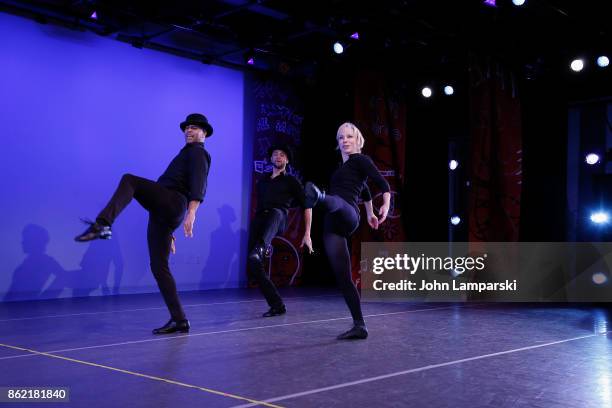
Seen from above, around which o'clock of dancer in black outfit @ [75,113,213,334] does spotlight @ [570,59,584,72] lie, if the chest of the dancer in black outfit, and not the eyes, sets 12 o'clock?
The spotlight is roughly at 5 o'clock from the dancer in black outfit.

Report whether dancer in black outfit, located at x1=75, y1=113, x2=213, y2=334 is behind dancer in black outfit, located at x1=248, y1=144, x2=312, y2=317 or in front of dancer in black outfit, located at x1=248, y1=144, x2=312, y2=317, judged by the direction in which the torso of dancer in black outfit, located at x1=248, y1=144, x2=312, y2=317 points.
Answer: in front

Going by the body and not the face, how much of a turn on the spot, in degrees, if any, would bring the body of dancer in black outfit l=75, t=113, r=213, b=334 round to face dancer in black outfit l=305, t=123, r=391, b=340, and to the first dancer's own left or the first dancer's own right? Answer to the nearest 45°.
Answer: approximately 180°

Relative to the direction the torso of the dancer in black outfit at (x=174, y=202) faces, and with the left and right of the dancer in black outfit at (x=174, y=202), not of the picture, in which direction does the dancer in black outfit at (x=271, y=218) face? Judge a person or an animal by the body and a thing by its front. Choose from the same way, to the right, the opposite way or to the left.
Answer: to the left

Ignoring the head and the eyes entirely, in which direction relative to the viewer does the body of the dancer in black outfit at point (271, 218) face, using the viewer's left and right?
facing the viewer

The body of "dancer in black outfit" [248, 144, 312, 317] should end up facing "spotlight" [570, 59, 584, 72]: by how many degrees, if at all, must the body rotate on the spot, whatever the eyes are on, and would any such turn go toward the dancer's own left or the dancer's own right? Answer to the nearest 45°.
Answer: approximately 135° to the dancer's own left

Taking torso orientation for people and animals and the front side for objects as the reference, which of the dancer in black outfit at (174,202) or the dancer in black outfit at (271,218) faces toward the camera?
the dancer in black outfit at (271,218)

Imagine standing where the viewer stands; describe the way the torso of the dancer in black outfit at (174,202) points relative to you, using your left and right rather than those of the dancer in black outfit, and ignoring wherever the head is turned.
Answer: facing to the left of the viewer

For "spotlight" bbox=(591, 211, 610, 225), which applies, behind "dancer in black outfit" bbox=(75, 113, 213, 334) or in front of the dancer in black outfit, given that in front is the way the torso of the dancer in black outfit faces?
behind

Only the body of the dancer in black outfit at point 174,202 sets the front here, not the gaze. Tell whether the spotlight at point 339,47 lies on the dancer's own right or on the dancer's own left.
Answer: on the dancer's own right

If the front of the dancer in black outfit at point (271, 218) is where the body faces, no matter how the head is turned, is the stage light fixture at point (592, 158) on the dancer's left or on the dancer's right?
on the dancer's left

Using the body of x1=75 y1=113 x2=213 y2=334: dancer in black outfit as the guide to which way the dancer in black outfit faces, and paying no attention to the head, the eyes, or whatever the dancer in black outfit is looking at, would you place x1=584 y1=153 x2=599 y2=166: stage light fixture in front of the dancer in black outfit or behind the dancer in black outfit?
behind
